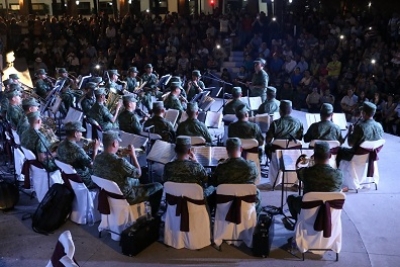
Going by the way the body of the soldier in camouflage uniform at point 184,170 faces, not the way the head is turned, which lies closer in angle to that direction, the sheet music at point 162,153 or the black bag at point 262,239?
the sheet music

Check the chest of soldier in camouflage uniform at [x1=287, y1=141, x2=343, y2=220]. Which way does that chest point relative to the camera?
away from the camera

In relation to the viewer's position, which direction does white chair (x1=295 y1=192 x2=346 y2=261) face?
facing away from the viewer

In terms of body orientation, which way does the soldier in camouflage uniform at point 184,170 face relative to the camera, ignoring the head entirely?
away from the camera

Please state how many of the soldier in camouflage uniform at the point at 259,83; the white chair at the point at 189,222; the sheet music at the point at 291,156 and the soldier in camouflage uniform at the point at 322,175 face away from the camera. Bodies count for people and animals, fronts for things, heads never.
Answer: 2

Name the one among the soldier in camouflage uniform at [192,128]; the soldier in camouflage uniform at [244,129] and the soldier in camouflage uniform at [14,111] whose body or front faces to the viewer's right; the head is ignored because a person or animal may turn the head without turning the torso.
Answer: the soldier in camouflage uniform at [14,111]

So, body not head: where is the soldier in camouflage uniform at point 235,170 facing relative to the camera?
away from the camera

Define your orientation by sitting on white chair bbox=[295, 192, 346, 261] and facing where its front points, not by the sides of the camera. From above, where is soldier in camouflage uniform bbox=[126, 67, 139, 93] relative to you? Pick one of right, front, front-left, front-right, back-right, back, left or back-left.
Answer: front-left

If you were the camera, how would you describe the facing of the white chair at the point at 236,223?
facing away from the viewer

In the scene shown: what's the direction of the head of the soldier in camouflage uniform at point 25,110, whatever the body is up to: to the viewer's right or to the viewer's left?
to the viewer's right

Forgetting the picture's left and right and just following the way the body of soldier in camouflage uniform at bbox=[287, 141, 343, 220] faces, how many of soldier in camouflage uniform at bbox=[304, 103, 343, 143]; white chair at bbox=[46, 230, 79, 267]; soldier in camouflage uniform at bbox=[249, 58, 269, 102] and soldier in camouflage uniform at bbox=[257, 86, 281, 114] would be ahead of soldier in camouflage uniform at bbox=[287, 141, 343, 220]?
3

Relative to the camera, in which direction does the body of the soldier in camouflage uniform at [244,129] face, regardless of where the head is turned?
away from the camera

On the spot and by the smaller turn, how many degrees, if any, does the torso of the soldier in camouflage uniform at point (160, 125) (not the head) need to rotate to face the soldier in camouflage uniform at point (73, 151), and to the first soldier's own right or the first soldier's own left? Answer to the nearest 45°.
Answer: approximately 180°

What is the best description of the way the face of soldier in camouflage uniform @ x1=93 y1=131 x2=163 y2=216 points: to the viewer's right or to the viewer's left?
to the viewer's right

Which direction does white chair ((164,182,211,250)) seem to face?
away from the camera

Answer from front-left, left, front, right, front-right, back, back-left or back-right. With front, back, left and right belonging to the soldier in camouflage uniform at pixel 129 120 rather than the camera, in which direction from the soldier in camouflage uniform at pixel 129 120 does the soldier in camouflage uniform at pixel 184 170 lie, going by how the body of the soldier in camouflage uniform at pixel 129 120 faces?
back-right

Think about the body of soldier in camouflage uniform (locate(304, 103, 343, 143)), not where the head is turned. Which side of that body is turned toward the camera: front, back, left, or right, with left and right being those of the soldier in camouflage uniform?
back

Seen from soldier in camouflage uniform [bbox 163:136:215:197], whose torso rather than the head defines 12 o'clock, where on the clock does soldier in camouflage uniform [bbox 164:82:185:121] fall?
soldier in camouflage uniform [bbox 164:82:185:121] is roughly at 12 o'clock from soldier in camouflage uniform [bbox 163:136:215:197].

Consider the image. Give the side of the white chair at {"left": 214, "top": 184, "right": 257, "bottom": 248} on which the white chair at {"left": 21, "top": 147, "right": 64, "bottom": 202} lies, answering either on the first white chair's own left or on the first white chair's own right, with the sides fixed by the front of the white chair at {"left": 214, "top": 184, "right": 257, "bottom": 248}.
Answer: on the first white chair's own left
